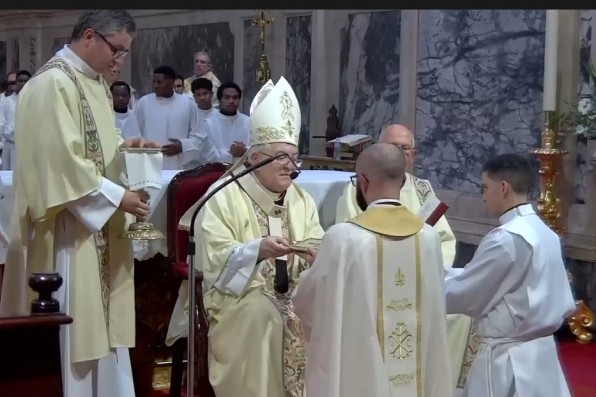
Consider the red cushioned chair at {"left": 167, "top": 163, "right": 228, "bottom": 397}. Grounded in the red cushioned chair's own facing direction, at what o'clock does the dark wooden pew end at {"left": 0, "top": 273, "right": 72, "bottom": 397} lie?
The dark wooden pew end is roughly at 2 o'clock from the red cushioned chair.

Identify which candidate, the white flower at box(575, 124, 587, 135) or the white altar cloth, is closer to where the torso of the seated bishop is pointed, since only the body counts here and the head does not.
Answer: the white flower

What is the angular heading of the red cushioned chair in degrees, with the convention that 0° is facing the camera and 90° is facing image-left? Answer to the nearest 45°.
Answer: approximately 315°

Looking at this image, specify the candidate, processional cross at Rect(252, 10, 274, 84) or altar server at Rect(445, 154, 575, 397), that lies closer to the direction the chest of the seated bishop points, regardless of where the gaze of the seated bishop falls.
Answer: the altar server

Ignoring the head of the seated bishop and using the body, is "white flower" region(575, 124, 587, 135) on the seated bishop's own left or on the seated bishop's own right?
on the seated bishop's own left

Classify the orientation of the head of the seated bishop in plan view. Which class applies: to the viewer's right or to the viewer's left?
to the viewer's right

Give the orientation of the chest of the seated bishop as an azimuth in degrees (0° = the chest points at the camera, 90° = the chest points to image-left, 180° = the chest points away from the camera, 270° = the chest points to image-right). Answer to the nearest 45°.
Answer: approximately 315°

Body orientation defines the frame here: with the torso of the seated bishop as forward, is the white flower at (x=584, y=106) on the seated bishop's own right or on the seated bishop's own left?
on the seated bishop's own left

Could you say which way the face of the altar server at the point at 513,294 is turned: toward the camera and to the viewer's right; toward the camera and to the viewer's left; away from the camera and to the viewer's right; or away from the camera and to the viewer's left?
away from the camera and to the viewer's left
